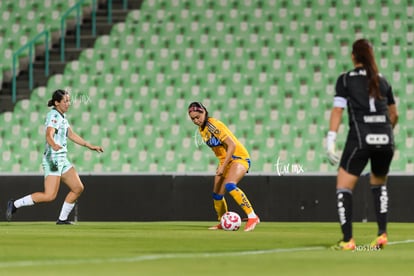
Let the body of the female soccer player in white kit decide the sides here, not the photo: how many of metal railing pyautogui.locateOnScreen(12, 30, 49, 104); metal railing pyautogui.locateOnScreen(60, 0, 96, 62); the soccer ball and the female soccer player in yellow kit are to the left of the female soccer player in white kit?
2

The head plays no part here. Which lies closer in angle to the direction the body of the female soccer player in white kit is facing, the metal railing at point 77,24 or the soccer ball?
the soccer ball

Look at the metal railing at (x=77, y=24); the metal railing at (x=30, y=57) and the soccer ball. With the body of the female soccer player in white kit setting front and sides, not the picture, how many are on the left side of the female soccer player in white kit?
2

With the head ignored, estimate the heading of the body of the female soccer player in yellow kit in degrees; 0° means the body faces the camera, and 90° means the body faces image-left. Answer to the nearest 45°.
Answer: approximately 45°

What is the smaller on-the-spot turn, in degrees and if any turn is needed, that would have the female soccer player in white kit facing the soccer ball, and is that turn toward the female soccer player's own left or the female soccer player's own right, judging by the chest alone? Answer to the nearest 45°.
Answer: approximately 45° to the female soccer player's own right

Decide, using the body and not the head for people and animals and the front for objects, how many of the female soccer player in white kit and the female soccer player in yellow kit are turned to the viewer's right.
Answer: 1

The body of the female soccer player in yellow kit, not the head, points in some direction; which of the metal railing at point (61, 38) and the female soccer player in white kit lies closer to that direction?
the female soccer player in white kit

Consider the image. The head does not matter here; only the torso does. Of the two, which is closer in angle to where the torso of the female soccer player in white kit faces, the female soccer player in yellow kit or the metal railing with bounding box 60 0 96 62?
the female soccer player in yellow kit

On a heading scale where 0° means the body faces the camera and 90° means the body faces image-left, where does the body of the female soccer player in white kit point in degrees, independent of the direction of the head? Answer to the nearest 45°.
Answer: approximately 270°

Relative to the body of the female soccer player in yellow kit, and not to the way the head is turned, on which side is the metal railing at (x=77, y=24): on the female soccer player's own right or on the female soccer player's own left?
on the female soccer player's own right

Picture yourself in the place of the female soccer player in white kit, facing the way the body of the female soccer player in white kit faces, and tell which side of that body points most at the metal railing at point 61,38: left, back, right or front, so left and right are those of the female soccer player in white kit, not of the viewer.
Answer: left
